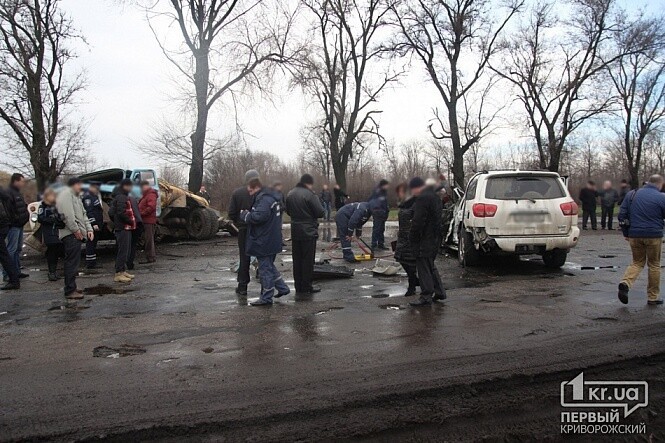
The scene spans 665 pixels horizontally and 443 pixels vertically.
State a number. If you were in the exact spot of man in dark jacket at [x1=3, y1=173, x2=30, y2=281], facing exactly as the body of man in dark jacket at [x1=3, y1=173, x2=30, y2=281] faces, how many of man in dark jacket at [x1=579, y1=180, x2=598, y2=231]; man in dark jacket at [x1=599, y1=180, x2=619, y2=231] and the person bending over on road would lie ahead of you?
3

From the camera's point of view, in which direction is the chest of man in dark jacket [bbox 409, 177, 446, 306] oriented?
to the viewer's left

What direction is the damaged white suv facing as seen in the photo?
away from the camera

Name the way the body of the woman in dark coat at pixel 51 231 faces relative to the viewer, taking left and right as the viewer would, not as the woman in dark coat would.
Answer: facing the viewer and to the right of the viewer

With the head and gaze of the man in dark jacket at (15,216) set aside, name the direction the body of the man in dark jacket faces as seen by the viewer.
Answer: to the viewer's right

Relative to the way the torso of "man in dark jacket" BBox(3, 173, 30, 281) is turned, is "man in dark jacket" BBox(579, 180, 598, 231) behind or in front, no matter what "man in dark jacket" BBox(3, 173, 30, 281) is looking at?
in front

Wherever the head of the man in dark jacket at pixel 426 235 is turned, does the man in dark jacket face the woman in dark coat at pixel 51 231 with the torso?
yes

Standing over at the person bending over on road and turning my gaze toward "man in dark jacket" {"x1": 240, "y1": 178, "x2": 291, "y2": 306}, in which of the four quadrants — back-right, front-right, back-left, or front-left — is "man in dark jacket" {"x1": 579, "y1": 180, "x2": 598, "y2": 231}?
back-left

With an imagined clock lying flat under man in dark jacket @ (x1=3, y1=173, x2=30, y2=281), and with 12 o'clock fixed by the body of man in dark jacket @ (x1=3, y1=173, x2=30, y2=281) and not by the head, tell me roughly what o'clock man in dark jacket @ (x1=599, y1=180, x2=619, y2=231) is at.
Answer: man in dark jacket @ (x1=599, y1=180, x2=619, y2=231) is roughly at 12 o'clock from man in dark jacket @ (x1=3, y1=173, x2=30, y2=281).

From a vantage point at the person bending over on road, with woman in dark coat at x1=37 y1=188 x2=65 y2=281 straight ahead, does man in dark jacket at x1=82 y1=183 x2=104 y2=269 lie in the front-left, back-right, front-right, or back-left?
front-right

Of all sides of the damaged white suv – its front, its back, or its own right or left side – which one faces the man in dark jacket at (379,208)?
left

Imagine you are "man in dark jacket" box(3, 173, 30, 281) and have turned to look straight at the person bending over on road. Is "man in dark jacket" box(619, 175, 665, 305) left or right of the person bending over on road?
right

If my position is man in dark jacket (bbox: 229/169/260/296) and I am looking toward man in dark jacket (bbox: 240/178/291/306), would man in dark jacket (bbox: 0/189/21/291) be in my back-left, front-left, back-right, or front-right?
back-right

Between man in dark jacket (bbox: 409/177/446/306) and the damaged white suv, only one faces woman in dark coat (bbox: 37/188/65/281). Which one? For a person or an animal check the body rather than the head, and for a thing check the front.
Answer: the man in dark jacket
